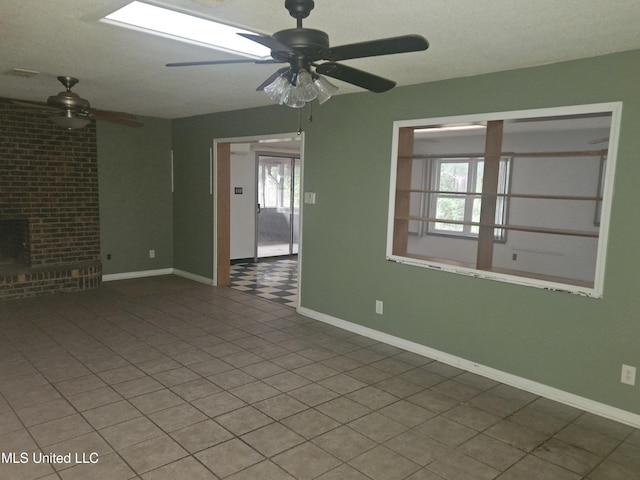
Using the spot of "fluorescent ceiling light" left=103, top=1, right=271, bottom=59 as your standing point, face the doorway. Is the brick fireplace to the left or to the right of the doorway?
left

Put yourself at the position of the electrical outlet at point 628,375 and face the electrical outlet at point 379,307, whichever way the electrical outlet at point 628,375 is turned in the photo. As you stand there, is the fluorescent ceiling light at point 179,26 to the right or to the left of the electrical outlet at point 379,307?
left

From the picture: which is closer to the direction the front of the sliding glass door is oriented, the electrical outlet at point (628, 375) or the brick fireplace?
the electrical outlet

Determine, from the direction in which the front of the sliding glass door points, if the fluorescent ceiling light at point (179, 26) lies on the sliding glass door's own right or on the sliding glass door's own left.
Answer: on the sliding glass door's own right

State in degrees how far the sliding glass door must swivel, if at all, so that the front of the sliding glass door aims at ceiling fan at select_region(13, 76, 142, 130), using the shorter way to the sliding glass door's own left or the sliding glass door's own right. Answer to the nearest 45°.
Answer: approximately 90° to the sliding glass door's own right

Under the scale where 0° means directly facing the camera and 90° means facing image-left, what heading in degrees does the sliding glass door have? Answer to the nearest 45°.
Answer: approximately 315°
